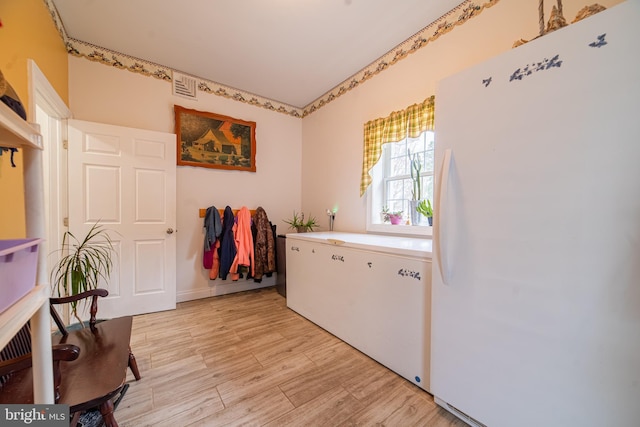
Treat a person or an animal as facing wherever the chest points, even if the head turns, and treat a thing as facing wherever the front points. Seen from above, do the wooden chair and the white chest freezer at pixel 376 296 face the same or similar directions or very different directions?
very different directions

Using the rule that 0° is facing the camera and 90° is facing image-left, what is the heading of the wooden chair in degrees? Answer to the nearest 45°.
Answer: approximately 270°

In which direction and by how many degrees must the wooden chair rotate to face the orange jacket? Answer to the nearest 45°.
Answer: approximately 45° to its left

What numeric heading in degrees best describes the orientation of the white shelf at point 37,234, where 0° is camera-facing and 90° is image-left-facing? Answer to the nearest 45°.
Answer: approximately 270°

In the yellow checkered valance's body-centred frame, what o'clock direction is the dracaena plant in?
The dracaena plant is roughly at 1 o'clock from the yellow checkered valance.

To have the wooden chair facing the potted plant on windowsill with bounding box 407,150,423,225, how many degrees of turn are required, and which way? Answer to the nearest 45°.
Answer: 0° — it already faces it

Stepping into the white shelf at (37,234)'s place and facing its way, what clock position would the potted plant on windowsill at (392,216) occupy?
The potted plant on windowsill is roughly at 12 o'clock from the white shelf.

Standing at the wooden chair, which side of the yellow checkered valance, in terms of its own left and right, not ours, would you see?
front

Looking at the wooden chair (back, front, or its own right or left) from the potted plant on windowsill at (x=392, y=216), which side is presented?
front

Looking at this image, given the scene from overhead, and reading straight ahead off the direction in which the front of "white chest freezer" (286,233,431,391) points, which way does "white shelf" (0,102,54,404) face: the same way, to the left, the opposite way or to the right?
the opposite way

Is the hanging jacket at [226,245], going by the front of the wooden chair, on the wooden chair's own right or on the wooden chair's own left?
on the wooden chair's own left
